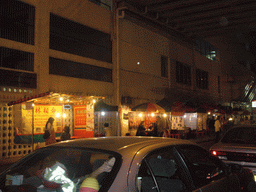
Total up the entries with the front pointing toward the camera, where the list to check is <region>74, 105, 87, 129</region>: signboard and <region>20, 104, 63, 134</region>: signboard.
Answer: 2

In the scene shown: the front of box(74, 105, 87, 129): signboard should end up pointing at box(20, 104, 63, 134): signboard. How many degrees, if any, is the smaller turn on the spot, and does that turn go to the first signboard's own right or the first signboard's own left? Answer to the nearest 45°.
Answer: approximately 45° to the first signboard's own right

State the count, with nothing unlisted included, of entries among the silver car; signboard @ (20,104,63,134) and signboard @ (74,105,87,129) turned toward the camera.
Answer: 2

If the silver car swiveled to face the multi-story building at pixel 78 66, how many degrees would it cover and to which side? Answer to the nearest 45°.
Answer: approximately 45° to its left

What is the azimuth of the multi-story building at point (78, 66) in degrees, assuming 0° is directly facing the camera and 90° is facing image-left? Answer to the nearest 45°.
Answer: approximately 315°

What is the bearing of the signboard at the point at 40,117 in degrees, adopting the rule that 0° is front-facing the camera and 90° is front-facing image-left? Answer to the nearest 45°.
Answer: approximately 0°

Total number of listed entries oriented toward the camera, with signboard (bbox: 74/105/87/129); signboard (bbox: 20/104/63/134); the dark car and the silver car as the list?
2

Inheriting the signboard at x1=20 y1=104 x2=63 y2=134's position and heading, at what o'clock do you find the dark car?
The dark car is roughly at 11 o'clock from the signboard.

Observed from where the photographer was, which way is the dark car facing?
facing away from the viewer and to the right of the viewer

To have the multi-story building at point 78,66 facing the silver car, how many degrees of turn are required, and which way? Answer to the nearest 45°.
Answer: approximately 45° to its right

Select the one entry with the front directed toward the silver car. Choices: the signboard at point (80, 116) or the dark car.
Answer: the signboard
